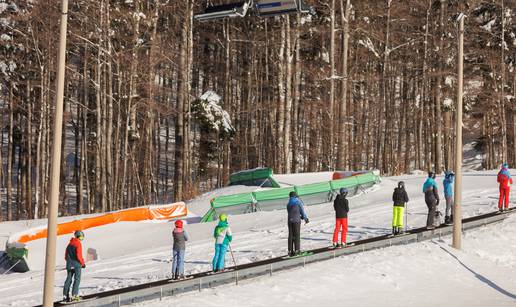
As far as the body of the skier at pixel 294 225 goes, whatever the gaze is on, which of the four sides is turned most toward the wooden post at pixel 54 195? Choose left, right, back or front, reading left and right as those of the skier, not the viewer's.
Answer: back

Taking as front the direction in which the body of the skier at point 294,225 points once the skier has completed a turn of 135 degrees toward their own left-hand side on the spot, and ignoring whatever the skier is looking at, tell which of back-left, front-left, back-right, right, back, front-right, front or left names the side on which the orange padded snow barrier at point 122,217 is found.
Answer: front-right

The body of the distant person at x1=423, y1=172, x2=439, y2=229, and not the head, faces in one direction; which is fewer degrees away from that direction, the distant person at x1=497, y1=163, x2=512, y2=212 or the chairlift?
the distant person

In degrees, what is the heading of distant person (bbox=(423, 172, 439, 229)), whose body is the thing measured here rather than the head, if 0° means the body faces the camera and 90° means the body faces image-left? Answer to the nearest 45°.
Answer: approximately 225°

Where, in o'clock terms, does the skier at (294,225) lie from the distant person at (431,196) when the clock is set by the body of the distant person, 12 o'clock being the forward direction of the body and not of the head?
The skier is roughly at 6 o'clock from the distant person.

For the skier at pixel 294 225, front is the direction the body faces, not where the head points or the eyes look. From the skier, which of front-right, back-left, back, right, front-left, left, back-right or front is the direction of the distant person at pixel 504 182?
front

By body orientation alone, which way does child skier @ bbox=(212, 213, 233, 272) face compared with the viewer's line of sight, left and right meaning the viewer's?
facing away from the viewer and to the right of the viewer

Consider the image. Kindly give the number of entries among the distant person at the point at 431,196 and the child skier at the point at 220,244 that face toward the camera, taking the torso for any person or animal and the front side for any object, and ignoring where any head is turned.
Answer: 0

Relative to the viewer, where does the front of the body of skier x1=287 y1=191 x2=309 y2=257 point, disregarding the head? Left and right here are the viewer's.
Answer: facing away from the viewer and to the right of the viewer

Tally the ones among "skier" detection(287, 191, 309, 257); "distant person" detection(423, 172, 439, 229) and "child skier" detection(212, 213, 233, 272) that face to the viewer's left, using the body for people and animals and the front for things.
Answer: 0

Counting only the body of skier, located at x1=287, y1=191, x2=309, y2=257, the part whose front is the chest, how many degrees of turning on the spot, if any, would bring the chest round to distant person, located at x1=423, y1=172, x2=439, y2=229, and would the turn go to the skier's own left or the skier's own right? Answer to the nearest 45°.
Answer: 0° — they already face them

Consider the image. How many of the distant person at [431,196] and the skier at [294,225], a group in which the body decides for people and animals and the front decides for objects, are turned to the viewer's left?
0

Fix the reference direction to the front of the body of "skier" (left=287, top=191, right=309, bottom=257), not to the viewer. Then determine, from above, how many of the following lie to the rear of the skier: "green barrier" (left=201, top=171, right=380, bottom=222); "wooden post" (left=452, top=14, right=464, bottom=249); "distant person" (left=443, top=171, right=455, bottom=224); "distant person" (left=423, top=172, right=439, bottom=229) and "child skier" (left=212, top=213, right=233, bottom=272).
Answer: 1

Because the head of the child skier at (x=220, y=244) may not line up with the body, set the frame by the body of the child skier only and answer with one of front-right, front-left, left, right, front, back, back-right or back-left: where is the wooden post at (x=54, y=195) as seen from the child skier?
back

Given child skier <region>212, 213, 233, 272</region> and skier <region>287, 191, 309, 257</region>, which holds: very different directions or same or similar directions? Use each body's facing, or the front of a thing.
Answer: same or similar directions
